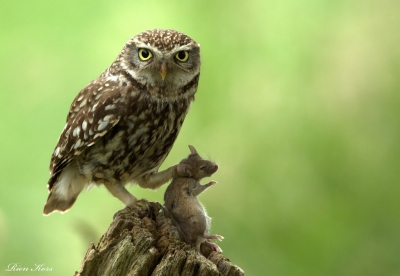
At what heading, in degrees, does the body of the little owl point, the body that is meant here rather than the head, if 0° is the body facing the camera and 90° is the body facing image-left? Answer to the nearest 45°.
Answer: approximately 315°
